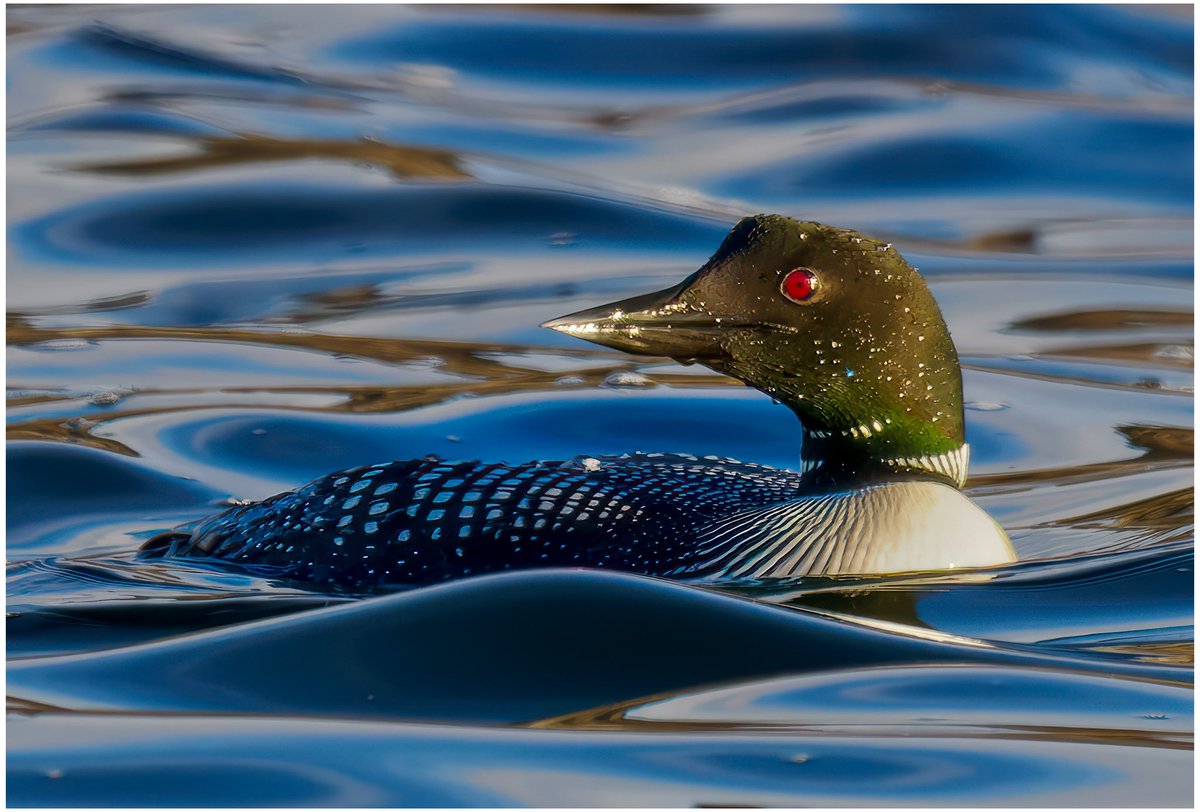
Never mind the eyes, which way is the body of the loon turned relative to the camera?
to the viewer's right
